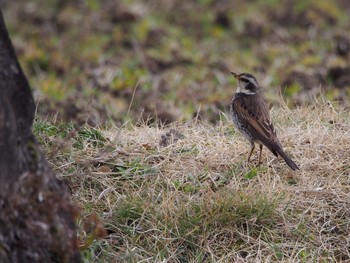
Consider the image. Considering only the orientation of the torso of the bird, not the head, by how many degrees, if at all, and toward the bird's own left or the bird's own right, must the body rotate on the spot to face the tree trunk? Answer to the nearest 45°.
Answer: approximately 45° to the bird's own left

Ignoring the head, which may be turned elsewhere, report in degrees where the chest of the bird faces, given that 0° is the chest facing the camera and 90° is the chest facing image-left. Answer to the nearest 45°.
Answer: approximately 90°
